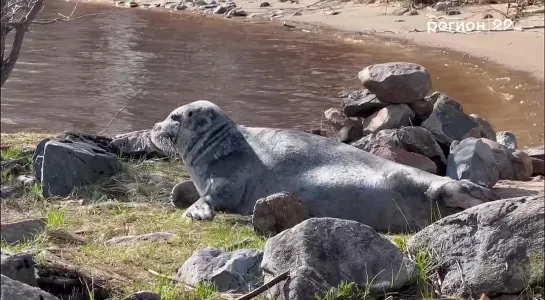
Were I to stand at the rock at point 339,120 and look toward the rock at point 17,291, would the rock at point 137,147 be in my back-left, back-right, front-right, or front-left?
front-right

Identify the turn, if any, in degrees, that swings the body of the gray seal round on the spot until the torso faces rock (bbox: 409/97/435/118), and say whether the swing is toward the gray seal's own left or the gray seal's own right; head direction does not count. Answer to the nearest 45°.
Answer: approximately 135° to the gray seal's own right

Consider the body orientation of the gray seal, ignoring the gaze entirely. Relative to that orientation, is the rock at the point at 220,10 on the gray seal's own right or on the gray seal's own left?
on the gray seal's own right

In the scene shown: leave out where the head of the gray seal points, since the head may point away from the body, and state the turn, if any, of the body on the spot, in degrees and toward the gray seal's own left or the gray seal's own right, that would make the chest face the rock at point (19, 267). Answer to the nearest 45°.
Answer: approximately 45° to the gray seal's own left

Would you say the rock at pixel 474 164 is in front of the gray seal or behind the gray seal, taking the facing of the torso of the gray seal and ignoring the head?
behind

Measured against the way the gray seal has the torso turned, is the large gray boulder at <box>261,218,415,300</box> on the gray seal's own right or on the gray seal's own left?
on the gray seal's own left

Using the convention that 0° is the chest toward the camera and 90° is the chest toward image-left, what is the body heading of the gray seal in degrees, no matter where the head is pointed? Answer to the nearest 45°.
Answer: approximately 90°

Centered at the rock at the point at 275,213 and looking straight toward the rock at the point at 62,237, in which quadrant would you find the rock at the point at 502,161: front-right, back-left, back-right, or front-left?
back-right

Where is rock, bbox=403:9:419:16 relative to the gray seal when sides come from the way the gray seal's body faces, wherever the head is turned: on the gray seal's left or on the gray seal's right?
on the gray seal's right

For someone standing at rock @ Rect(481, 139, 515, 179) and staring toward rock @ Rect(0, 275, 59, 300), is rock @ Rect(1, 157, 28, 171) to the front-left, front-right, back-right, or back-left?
front-right

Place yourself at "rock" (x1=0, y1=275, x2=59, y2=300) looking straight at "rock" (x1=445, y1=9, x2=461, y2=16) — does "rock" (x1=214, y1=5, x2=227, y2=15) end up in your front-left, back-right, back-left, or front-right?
front-left

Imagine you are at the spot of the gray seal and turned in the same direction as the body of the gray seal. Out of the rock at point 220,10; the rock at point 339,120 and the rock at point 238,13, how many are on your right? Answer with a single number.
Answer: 3

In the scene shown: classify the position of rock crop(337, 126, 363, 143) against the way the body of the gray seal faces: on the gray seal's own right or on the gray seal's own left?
on the gray seal's own right

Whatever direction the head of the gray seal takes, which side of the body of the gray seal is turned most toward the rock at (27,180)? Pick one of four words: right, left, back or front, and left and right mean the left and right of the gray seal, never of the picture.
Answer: front

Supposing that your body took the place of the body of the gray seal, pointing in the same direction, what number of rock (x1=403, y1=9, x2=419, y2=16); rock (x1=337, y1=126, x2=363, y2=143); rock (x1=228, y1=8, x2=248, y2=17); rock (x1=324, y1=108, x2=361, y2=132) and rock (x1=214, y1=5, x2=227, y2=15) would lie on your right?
5

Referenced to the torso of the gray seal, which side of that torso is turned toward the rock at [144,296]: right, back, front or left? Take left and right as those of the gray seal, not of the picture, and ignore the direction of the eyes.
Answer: left
